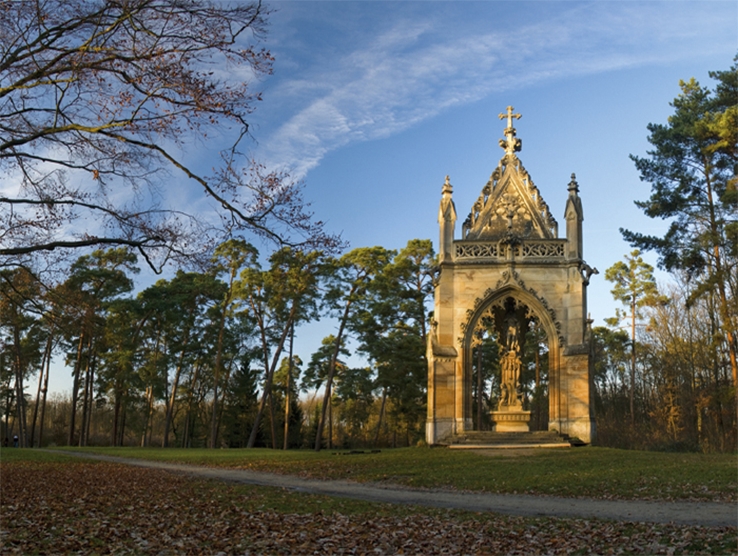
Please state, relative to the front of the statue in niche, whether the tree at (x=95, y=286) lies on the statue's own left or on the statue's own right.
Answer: on the statue's own right

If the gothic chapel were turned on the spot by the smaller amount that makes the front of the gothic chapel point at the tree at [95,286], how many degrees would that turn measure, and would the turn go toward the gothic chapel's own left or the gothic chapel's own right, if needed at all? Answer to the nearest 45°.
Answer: approximately 135° to the gothic chapel's own right

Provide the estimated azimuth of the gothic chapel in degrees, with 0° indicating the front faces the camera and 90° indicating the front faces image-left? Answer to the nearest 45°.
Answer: approximately 0°

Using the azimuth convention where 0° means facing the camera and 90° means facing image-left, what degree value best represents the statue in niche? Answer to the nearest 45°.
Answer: approximately 0°

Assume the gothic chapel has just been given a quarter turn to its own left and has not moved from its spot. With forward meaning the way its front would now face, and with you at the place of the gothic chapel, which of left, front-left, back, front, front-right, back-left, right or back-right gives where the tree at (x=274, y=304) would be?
back-left

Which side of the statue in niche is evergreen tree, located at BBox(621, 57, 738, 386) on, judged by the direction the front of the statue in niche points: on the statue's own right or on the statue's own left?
on the statue's own left

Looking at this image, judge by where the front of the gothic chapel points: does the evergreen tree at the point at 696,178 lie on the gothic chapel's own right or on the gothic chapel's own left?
on the gothic chapel's own left
